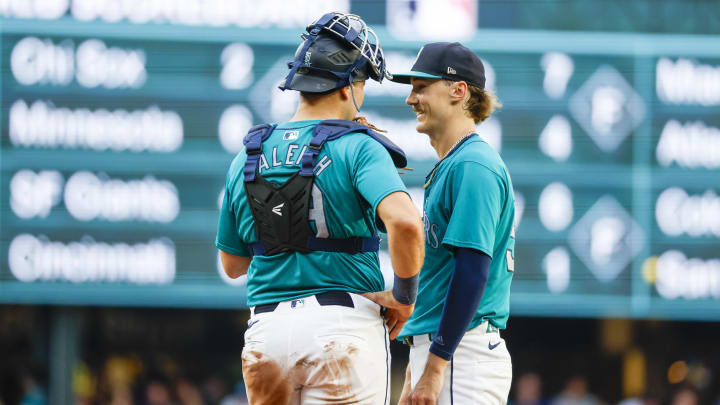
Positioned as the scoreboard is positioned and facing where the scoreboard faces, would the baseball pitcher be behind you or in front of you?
in front

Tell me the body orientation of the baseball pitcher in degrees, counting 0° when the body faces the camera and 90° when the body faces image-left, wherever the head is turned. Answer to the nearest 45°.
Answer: approximately 90°

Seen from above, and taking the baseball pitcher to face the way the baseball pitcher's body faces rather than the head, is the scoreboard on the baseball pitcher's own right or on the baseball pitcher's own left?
on the baseball pitcher's own right
